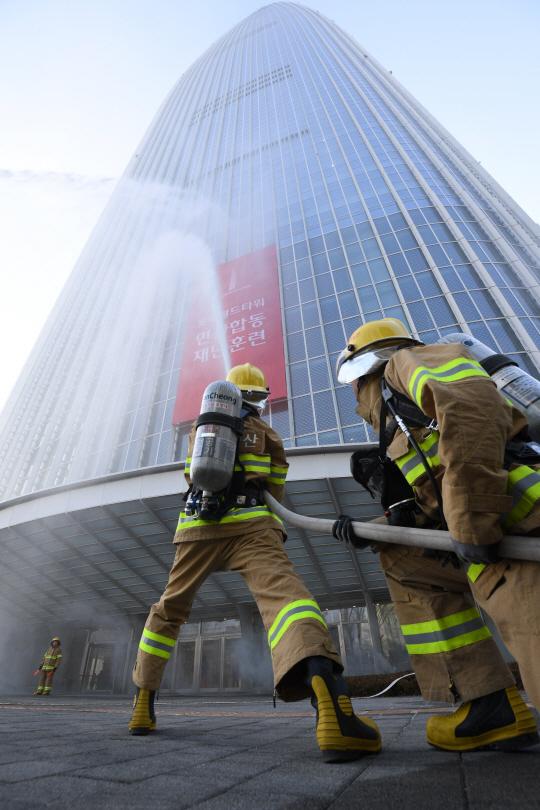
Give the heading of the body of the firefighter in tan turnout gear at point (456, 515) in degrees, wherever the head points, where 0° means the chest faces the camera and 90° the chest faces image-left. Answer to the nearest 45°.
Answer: approximately 90°

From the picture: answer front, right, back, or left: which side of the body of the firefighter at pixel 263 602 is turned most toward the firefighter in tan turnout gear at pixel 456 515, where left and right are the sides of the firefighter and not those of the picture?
right

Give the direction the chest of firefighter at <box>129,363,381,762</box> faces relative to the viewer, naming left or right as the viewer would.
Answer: facing away from the viewer and to the right of the viewer

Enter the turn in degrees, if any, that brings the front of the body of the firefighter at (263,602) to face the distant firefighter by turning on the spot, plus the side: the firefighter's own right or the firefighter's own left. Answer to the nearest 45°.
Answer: approximately 90° to the firefighter's own left
